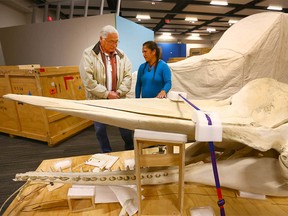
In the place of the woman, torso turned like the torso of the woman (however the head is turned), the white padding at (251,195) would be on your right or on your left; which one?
on your left

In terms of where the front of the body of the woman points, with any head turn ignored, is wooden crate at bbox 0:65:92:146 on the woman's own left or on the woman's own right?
on the woman's own right

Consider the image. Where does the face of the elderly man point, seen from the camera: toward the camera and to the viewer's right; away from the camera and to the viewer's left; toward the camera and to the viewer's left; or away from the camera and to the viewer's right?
toward the camera and to the viewer's right

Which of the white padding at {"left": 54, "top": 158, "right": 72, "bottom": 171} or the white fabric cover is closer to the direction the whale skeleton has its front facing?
the white padding

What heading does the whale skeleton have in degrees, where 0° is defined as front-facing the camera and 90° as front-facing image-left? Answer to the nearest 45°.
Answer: approximately 90°

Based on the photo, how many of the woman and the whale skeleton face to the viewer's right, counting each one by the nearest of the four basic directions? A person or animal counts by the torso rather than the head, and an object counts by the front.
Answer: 0

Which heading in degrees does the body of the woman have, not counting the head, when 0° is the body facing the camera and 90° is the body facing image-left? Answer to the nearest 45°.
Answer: approximately 45°
